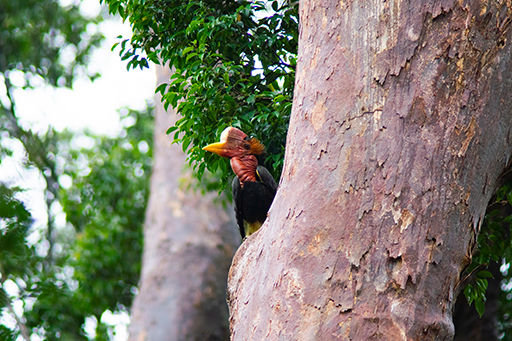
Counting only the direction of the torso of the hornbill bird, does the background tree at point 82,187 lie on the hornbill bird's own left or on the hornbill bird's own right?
on the hornbill bird's own right

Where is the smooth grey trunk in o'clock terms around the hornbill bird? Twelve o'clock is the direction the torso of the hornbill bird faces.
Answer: The smooth grey trunk is roughly at 4 o'clock from the hornbill bird.

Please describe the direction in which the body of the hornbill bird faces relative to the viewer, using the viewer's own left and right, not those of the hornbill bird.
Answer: facing the viewer and to the left of the viewer
